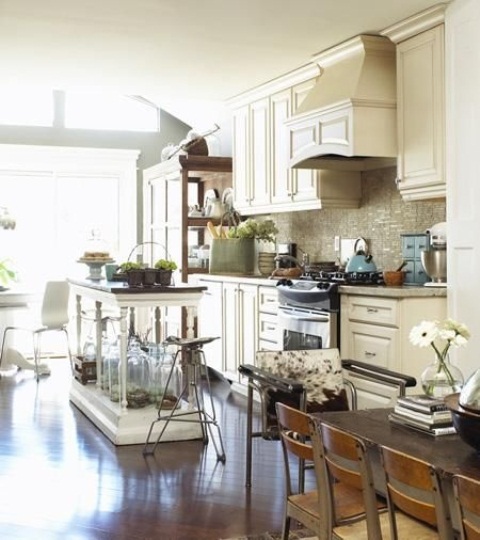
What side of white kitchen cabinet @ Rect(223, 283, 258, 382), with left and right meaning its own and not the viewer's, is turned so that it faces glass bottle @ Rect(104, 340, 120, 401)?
front

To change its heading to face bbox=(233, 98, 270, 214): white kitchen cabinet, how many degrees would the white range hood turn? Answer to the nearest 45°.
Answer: approximately 90° to its right

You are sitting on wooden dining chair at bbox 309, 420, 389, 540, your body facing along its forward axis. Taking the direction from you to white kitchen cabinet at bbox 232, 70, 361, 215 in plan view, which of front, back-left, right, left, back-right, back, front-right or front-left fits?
front-left

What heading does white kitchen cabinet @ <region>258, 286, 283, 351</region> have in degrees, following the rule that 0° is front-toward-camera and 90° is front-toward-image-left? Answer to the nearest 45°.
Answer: approximately 45°

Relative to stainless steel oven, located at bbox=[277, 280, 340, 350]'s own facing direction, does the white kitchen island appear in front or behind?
in front

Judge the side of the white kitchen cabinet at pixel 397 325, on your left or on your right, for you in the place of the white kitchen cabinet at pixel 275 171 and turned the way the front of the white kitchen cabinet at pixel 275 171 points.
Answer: on your left

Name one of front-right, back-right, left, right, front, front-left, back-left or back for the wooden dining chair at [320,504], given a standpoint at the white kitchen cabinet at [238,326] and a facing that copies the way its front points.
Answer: front-left

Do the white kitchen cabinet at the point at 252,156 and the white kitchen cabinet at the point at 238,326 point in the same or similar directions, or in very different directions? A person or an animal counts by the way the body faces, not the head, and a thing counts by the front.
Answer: same or similar directions

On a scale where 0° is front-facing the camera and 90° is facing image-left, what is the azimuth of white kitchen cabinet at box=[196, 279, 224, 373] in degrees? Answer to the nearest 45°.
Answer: approximately 45°

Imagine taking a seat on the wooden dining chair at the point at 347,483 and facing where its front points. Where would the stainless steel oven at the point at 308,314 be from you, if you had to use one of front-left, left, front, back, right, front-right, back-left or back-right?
front-left

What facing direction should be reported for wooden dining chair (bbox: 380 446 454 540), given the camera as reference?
facing away from the viewer and to the right of the viewer

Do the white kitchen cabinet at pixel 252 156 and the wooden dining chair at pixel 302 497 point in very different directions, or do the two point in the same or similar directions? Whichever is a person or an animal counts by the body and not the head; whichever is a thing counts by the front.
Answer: very different directions

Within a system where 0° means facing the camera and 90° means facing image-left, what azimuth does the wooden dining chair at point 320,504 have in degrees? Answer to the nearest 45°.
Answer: approximately 225°

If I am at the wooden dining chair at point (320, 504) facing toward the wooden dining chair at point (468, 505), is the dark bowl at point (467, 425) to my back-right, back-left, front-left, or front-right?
front-left

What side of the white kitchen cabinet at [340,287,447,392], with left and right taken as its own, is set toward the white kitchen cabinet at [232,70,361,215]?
right

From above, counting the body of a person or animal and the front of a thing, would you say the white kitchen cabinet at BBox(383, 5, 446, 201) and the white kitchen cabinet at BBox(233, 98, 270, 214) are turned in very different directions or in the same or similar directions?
same or similar directions

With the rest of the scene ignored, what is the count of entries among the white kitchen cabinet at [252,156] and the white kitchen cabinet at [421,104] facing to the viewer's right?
0

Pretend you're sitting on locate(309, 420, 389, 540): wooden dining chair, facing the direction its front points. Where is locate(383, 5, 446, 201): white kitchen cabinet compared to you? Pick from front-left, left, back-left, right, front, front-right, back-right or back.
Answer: front-left

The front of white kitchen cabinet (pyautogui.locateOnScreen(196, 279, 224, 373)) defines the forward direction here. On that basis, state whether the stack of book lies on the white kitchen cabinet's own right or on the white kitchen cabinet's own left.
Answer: on the white kitchen cabinet's own left

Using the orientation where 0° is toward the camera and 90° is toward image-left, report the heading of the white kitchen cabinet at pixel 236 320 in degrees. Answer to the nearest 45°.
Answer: approximately 45°

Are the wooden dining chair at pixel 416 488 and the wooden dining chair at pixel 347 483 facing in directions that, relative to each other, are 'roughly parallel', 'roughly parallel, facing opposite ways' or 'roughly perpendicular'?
roughly parallel

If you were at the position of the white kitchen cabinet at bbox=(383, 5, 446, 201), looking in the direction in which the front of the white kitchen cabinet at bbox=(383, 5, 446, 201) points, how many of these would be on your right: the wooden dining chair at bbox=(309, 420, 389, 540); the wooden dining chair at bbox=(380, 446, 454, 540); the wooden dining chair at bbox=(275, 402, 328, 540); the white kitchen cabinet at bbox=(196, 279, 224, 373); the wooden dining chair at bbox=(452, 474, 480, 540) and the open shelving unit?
2
